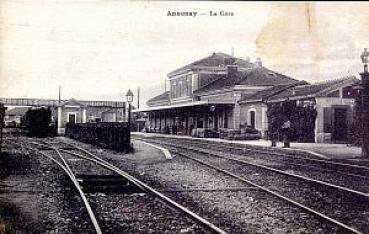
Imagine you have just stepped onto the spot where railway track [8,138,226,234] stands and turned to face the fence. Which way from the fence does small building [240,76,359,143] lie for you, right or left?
right

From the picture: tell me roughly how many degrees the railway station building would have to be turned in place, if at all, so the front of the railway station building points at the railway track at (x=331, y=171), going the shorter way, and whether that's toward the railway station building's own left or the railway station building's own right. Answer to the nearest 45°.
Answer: approximately 45° to the railway station building's own left

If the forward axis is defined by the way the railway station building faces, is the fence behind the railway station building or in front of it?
in front

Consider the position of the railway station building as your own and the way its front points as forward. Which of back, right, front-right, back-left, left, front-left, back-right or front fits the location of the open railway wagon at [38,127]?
front

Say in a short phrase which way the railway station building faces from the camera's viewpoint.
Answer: facing the viewer and to the left of the viewer

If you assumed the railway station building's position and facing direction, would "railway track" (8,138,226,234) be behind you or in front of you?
in front
